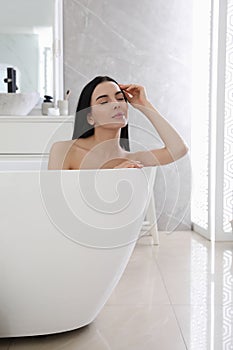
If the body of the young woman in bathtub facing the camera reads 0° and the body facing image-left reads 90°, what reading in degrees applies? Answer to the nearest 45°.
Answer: approximately 315°

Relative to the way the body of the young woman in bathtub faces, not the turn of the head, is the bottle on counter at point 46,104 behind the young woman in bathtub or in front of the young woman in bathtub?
behind

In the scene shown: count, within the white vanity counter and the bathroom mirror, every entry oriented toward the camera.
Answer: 2

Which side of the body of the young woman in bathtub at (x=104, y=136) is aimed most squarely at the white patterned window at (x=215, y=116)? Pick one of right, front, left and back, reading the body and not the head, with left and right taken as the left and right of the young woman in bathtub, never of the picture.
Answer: left

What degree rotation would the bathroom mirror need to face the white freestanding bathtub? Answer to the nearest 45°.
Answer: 0° — it already faces it

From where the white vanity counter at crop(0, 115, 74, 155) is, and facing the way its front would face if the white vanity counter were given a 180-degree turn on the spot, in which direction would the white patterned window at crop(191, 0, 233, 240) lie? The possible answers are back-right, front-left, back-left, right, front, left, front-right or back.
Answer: right
